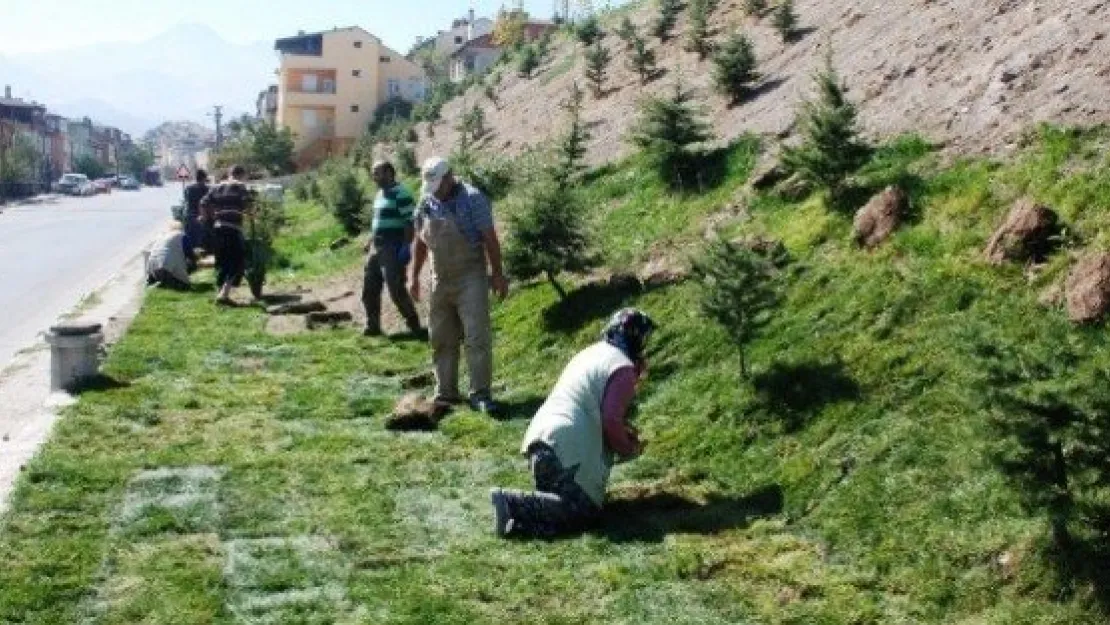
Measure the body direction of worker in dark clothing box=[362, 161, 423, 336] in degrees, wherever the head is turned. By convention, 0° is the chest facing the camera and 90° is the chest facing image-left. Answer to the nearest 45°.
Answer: approximately 45°

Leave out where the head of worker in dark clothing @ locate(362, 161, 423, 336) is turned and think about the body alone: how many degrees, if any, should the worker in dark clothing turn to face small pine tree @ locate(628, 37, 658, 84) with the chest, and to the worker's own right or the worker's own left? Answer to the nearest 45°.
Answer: approximately 180°

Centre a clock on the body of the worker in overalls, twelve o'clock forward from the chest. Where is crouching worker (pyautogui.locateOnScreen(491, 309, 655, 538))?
The crouching worker is roughly at 10 o'clock from the worker in overalls.

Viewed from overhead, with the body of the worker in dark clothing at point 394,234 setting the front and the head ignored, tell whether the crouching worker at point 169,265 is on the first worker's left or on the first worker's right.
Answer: on the first worker's right

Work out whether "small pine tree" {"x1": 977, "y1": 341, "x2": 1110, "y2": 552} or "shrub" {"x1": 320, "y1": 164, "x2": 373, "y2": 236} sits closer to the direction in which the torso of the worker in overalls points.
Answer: the small pine tree

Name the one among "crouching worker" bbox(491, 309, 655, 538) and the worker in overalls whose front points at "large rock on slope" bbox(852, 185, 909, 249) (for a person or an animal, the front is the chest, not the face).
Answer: the crouching worker

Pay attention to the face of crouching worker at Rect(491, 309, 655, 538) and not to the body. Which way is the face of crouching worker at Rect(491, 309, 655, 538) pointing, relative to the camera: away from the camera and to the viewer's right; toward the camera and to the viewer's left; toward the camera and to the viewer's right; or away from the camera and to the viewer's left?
away from the camera and to the viewer's right

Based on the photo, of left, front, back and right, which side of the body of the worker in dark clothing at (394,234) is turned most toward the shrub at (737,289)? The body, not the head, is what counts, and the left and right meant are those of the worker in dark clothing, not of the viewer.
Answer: left

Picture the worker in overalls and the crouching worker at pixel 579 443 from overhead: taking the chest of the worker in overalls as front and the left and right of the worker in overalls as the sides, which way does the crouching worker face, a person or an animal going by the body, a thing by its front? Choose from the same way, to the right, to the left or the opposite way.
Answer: the opposite way

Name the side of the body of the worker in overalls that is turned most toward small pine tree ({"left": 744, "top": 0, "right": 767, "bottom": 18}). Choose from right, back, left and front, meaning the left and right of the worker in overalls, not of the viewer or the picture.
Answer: back

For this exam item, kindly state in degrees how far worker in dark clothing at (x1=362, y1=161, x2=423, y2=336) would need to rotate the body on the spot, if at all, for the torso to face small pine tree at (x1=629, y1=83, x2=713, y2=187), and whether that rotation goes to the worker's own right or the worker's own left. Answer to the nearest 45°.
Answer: approximately 135° to the worker's own left
